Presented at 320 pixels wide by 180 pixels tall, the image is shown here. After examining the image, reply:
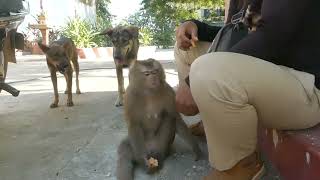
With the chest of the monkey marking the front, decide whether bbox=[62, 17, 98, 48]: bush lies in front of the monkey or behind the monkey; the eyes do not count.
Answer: behind

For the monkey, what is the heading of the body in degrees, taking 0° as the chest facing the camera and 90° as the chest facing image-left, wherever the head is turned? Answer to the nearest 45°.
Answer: approximately 0°

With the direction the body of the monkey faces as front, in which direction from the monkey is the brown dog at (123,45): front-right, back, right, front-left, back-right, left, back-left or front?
back
